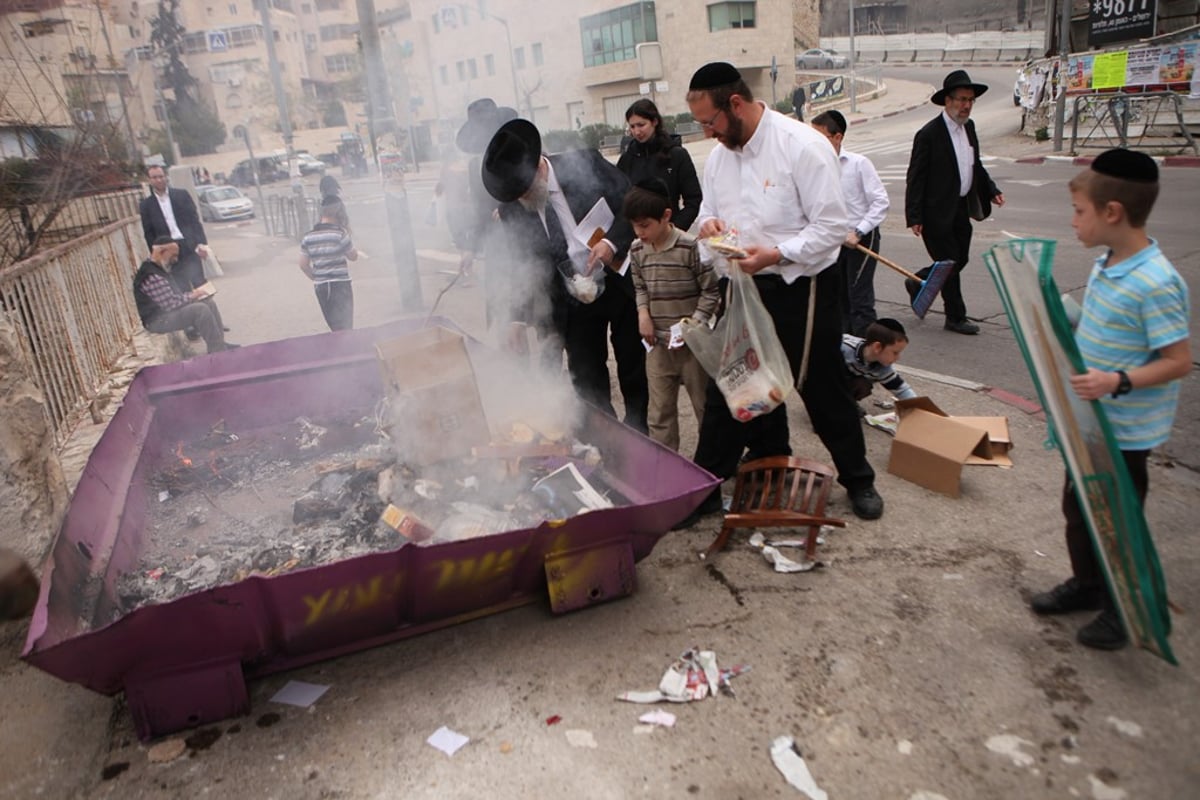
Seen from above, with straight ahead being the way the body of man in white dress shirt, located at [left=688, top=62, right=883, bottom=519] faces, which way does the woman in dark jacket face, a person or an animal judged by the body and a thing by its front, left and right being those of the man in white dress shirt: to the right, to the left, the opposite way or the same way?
the same way

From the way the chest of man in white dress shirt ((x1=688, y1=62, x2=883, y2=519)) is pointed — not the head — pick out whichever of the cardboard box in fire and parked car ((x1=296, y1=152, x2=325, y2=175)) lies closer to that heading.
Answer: the cardboard box in fire

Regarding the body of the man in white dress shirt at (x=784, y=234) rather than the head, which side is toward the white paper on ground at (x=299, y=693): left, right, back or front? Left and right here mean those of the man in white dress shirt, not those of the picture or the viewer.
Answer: front

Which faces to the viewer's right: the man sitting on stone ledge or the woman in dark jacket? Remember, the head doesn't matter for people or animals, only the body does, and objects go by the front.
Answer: the man sitting on stone ledge

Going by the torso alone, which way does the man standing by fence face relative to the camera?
toward the camera

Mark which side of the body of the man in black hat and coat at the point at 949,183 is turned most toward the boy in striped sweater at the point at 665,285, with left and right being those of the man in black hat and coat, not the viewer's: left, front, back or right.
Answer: right

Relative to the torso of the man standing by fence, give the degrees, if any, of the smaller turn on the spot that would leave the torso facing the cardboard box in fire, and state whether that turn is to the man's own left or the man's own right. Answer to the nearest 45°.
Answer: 0° — they already face it

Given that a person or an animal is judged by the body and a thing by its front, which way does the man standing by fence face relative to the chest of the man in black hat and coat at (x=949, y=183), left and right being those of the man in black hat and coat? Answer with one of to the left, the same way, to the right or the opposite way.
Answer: the same way

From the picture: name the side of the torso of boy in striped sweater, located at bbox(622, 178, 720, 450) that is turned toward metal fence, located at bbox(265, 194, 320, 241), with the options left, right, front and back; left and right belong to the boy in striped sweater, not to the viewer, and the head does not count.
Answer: right

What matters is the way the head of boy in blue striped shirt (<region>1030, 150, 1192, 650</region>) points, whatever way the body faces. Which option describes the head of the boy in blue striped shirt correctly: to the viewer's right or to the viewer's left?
to the viewer's left

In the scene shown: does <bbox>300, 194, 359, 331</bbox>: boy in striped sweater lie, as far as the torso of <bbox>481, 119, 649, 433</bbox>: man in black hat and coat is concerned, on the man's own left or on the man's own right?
on the man's own right

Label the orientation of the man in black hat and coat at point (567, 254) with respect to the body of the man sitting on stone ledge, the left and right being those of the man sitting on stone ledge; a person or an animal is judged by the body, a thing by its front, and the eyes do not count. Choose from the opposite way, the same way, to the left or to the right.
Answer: the opposite way

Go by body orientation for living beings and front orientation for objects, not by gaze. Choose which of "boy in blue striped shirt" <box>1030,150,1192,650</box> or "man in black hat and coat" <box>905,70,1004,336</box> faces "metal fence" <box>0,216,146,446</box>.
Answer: the boy in blue striped shirt

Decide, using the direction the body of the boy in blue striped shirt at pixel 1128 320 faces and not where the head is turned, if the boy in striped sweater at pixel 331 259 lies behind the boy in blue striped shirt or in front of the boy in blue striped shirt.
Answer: in front

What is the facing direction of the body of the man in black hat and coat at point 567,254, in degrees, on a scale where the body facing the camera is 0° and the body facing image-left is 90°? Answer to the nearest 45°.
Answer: approximately 45°

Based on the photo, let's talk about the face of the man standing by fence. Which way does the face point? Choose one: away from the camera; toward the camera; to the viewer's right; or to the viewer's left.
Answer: toward the camera

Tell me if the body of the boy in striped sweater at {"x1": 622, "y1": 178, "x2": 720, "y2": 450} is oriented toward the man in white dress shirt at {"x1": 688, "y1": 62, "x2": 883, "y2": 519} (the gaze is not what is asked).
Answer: no
